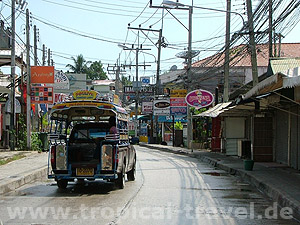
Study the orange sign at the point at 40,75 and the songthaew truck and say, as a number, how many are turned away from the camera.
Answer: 1

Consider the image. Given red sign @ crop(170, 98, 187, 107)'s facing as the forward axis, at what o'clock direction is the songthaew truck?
The songthaew truck is roughly at 12 o'clock from the red sign.

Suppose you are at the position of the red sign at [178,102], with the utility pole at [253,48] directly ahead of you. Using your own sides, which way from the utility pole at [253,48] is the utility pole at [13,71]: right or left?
right

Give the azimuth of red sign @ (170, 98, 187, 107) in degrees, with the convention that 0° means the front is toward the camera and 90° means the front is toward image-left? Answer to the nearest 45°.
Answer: approximately 0°
